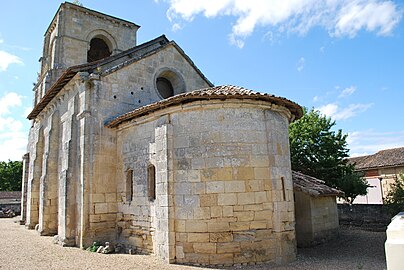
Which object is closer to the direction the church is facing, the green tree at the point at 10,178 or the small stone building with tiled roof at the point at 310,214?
the green tree

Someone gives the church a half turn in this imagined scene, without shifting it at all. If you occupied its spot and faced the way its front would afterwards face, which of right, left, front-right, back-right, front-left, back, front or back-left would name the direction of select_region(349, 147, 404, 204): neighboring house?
left

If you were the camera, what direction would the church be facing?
facing away from the viewer and to the left of the viewer

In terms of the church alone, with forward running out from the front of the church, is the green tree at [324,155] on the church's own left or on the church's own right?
on the church's own right

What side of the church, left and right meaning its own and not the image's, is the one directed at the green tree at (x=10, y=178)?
front
